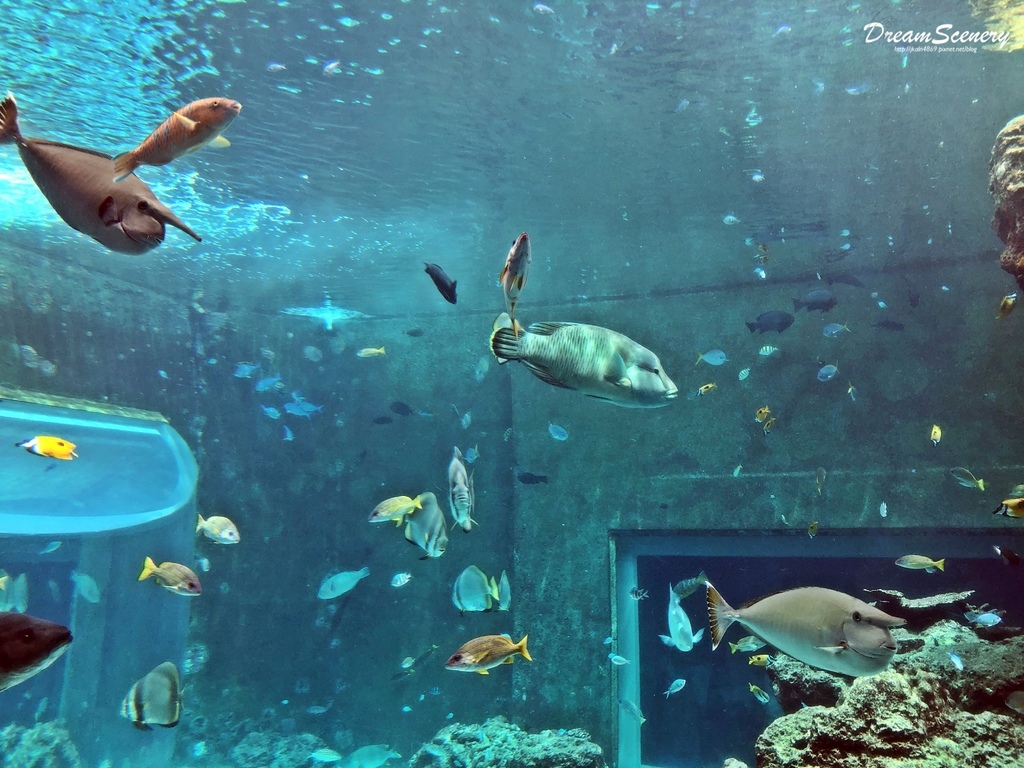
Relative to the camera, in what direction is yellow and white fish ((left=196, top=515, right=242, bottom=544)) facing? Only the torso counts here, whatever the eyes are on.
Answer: to the viewer's right

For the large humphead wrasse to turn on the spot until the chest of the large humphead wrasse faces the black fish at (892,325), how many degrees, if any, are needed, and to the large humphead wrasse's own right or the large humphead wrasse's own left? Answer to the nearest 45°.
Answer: approximately 45° to the large humphead wrasse's own left

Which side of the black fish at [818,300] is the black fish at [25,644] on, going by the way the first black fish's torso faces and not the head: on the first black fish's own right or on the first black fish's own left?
on the first black fish's own right

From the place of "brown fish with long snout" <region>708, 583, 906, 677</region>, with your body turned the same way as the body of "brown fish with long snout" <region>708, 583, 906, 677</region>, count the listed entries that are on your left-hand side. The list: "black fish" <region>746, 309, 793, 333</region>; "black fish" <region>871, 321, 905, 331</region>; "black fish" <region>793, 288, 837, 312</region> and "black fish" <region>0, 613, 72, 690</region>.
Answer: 3

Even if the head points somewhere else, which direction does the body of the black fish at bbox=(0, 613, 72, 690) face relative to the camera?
to the viewer's right

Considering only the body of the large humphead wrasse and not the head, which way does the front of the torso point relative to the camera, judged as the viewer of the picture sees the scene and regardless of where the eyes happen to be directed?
to the viewer's right

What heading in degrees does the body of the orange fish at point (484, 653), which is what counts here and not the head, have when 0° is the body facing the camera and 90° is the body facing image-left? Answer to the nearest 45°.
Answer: approximately 90°

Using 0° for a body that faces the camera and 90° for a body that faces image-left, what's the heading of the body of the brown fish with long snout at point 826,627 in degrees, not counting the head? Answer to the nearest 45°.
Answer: approximately 270°

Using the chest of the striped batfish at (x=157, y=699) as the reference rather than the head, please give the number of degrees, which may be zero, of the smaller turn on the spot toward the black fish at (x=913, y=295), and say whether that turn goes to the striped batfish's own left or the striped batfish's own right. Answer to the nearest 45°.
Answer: approximately 180°

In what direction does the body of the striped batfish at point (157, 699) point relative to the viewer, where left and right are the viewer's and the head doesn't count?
facing to the left of the viewer
